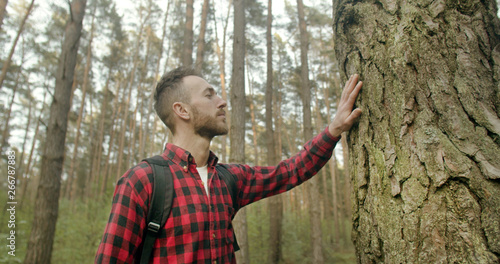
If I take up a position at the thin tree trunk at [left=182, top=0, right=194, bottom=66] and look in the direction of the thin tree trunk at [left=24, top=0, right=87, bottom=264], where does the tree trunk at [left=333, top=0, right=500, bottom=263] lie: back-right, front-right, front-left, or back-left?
front-left

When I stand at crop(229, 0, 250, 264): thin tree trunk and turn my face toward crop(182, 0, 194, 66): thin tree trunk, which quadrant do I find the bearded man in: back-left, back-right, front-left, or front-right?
back-left

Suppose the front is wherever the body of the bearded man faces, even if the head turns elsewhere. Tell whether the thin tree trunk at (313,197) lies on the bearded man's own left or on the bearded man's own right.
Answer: on the bearded man's own left

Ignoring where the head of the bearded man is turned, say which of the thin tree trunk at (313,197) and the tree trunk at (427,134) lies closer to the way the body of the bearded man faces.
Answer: the tree trunk

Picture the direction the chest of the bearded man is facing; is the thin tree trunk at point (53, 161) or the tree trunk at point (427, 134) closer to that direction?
the tree trunk

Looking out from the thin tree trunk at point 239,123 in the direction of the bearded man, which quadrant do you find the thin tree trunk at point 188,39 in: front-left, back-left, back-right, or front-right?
back-right

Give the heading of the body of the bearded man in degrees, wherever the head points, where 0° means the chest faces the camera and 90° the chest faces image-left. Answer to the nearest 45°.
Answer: approximately 315°

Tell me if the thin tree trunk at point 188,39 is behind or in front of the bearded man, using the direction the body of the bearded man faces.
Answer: behind

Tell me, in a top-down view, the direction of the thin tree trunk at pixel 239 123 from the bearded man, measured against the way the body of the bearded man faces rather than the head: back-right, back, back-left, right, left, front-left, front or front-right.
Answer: back-left

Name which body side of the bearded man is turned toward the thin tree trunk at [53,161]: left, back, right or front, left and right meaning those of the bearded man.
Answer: back

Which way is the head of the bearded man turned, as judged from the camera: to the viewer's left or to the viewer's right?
to the viewer's right
